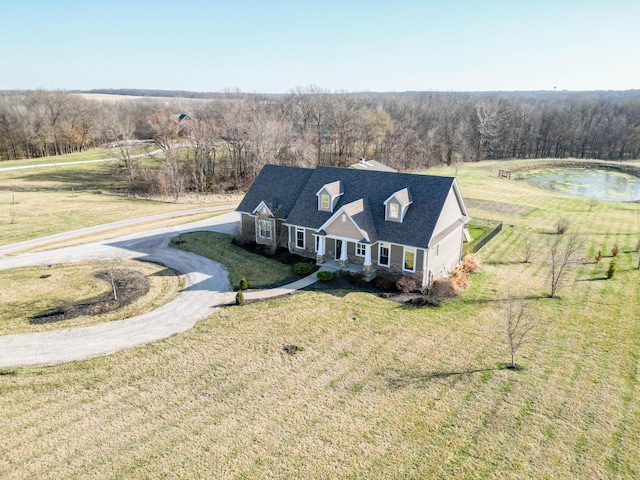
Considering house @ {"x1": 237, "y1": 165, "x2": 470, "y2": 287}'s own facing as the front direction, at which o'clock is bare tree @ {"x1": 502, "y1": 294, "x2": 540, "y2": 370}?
The bare tree is roughly at 9 o'clock from the house.

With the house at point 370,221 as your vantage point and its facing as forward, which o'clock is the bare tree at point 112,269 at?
The bare tree is roughly at 1 o'clock from the house.

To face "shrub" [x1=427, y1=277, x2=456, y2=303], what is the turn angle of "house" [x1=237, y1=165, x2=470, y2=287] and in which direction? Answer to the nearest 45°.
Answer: approximately 90° to its left

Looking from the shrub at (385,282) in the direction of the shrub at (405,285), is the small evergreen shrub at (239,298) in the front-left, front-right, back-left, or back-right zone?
back-right

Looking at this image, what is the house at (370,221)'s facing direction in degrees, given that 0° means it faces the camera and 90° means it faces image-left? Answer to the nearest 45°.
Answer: approximately 45°

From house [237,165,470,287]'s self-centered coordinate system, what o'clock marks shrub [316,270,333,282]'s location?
The shrub is roughly at 12 o'clock from the house.

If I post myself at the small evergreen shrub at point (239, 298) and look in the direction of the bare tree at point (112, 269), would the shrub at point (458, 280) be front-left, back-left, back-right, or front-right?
back-right

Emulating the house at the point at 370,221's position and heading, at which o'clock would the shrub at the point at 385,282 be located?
The shrub is roughly at 10 o'clock from the house.

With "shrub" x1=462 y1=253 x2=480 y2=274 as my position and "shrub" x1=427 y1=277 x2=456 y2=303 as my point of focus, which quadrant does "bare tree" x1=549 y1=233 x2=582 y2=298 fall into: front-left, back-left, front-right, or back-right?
back-left
